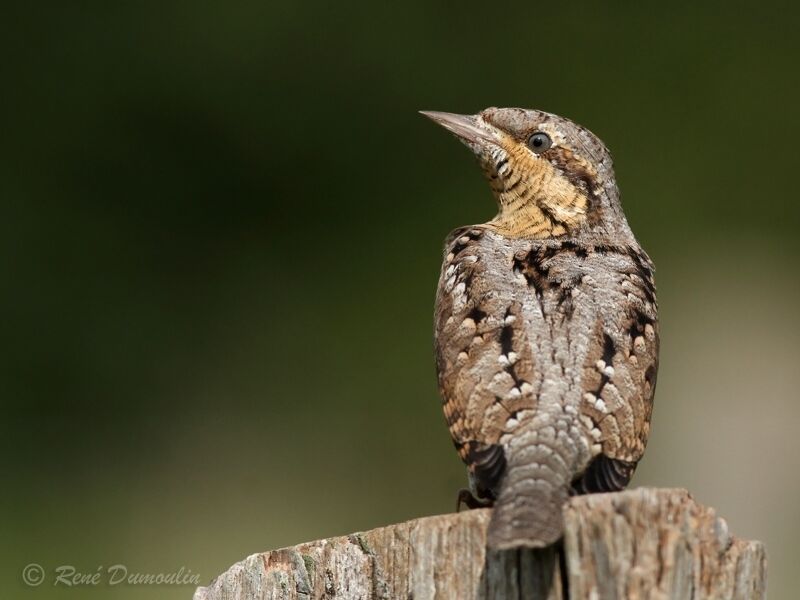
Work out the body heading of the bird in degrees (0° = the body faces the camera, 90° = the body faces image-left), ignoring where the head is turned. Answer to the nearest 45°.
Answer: approximately 180°
